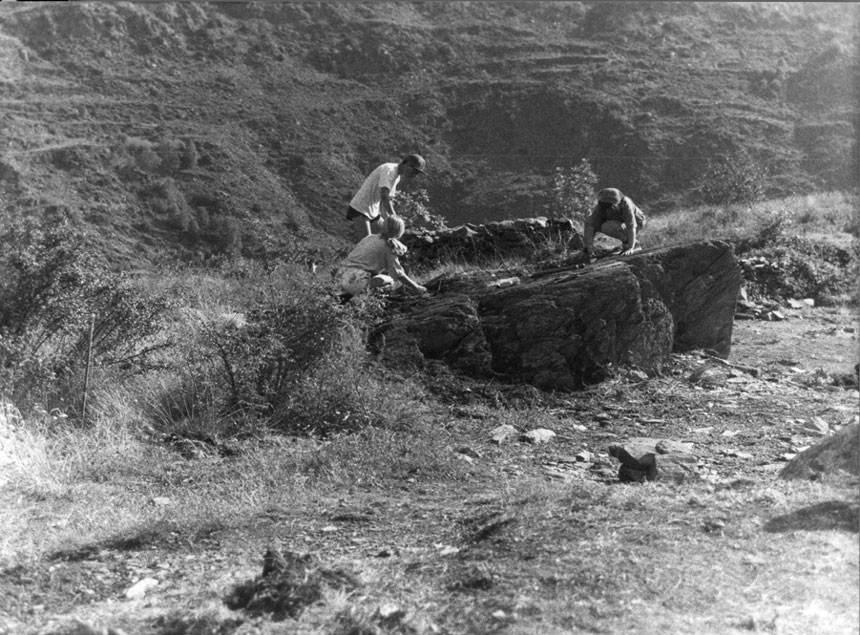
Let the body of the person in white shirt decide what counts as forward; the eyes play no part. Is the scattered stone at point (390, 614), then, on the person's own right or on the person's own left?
on the person's own right

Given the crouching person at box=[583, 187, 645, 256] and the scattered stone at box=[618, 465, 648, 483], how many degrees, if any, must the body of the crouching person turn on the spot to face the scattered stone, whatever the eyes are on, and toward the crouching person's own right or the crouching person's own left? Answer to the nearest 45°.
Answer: approximately 45° to the crouching person's own left

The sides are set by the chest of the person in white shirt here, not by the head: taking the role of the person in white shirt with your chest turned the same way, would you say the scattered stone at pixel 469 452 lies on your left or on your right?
on your right

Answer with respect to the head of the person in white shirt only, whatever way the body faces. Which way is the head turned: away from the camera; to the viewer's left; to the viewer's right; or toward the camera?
to the viewer's right

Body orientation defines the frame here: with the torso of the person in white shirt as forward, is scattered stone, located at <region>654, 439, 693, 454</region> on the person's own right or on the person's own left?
on the person's own right

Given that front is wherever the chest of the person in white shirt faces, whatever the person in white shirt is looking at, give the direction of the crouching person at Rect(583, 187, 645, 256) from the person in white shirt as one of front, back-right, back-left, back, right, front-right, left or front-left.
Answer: front

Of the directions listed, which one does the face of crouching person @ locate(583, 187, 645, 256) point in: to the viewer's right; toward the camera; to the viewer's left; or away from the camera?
toward the camera

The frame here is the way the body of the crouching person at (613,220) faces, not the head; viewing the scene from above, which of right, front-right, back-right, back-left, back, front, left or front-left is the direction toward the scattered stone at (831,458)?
front-left

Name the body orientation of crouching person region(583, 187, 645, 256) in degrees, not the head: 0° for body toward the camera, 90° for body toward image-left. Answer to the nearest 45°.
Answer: approximately 45°

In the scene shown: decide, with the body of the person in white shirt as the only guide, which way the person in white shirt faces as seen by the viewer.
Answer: to the viewer's right

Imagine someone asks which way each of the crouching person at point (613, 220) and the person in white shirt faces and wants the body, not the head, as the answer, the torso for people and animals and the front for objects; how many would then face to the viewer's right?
1

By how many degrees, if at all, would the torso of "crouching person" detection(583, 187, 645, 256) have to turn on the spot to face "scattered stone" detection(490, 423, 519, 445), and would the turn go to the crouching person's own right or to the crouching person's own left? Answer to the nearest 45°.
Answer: approximately 45° to the crouching person's own left

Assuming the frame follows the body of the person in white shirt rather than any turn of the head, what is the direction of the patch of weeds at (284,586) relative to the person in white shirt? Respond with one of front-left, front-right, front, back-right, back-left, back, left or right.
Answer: right

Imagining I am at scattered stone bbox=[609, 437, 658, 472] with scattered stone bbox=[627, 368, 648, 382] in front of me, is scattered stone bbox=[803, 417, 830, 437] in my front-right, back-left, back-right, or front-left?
front-right
